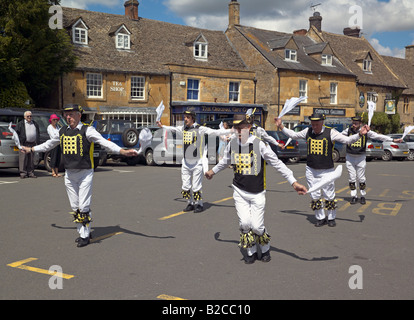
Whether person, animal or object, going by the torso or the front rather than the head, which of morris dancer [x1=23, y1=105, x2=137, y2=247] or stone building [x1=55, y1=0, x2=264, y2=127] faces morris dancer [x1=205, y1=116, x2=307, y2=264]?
the stone building

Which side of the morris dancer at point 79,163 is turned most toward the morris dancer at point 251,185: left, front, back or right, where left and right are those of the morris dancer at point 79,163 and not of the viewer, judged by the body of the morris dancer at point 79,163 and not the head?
left

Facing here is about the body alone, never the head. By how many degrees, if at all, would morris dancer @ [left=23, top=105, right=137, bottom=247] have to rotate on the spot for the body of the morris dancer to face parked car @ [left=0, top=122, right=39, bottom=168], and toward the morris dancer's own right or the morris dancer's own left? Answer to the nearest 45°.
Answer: approximately 135° to the morris dancer's own right

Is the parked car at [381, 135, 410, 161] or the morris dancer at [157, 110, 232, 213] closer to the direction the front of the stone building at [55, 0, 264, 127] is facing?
the morris dancer

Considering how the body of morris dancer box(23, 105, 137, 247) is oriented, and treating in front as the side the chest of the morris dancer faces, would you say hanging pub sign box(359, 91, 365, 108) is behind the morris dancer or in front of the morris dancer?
behind

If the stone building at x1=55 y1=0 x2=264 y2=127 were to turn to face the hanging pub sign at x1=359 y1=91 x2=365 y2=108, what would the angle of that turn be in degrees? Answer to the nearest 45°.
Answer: approximately 90° to its left

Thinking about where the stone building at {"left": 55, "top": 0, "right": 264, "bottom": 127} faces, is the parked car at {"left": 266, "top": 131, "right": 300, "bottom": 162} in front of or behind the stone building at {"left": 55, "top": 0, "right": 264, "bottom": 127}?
in front

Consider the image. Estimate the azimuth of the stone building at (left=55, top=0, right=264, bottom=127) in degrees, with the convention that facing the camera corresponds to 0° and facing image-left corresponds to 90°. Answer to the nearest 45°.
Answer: approximately 0°

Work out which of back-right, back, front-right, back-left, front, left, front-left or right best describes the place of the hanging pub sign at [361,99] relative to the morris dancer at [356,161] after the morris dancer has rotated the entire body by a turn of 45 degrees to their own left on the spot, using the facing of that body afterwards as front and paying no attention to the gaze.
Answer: back-left

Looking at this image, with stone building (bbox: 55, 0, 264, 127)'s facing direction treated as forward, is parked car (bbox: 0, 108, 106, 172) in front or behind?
in front

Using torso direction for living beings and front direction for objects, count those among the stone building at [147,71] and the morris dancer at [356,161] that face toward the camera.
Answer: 2

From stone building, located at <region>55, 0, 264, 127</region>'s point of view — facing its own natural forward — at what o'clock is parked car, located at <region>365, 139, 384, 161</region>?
The parked car is roughly at 10 o'clock from the stone building.

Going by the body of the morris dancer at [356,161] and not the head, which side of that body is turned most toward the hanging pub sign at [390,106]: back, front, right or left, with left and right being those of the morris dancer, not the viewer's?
back

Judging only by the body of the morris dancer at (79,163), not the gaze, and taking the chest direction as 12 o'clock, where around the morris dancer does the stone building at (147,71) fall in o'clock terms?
The stone building is roughly at 5 o'clock from the morris dancer.
